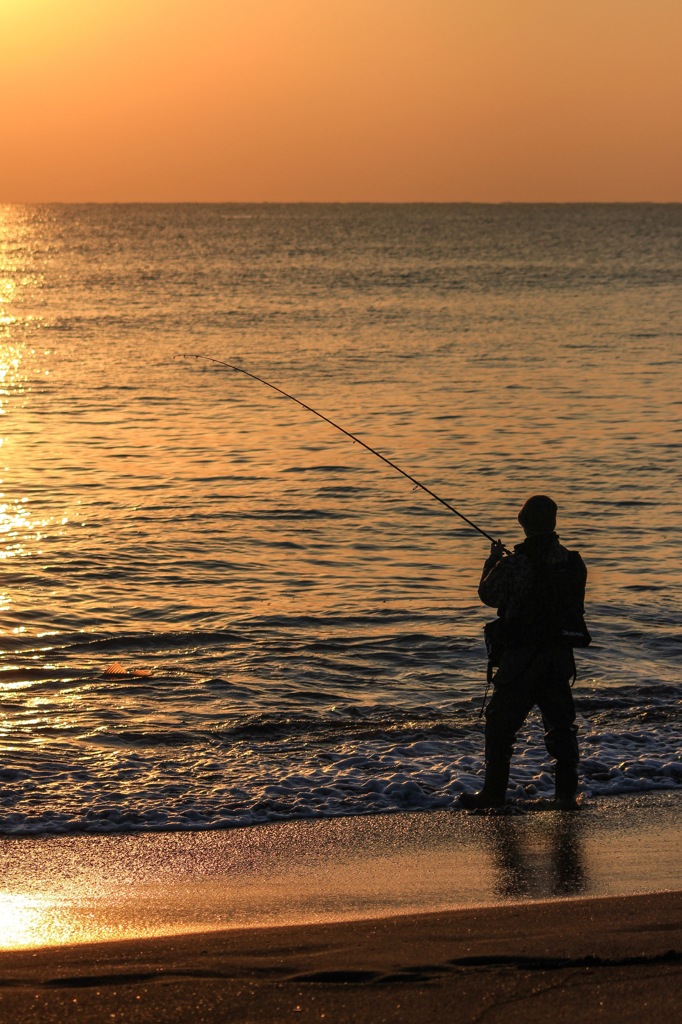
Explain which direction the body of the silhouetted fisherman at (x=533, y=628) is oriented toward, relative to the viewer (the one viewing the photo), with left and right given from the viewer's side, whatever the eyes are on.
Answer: facing away from the viewer and to the left of the viewer

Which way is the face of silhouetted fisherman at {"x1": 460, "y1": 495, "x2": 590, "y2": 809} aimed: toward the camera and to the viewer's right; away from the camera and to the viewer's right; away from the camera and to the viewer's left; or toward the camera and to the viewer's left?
away from the camera and to the viewer's left
